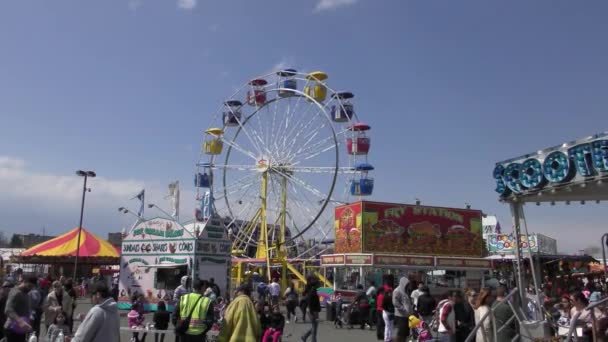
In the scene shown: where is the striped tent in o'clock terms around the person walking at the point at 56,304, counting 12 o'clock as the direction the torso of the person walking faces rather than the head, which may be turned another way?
The striped tent is roughly at 6 o'clock from the person walking.

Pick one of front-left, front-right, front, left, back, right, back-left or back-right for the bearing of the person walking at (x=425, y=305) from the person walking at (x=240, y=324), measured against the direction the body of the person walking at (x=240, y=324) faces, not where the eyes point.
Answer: front-right

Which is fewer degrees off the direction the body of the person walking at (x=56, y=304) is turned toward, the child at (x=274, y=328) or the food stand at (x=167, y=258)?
the child

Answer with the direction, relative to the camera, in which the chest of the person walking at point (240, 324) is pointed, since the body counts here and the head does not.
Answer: away from the camera

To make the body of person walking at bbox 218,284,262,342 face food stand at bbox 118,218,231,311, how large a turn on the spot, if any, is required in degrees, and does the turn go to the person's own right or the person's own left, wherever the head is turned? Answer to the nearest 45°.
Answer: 0° — they already face it

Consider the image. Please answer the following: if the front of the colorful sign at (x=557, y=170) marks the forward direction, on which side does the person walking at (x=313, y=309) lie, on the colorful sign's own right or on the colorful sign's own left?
on the colorful sign's own right

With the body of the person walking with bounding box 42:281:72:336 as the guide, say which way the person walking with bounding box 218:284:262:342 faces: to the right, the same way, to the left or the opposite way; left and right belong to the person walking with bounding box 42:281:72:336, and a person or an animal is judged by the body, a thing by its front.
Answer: the opposite way

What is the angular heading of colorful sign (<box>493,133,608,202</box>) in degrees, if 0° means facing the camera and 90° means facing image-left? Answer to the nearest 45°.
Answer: approximately 45°

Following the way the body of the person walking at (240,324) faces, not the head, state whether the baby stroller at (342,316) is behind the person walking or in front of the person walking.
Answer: in front

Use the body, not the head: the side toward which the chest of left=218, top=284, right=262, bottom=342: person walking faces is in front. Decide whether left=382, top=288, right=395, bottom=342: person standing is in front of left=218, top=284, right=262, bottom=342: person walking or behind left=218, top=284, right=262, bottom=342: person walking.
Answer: in front

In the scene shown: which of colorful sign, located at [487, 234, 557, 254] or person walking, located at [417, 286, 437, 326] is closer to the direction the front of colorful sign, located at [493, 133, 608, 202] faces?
the person walking
